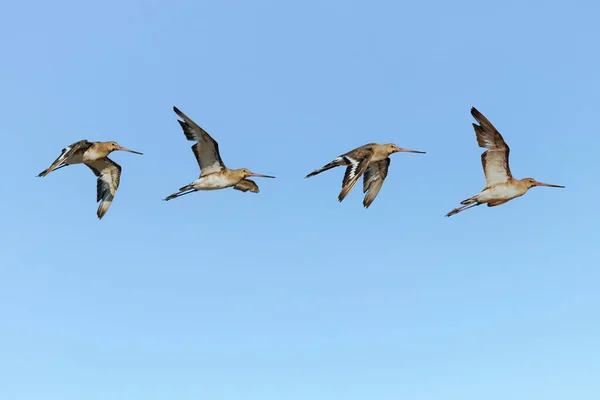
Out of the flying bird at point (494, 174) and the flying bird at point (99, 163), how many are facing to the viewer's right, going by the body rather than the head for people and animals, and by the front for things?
2

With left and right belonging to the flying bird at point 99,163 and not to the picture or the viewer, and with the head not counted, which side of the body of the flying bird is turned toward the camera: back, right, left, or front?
right

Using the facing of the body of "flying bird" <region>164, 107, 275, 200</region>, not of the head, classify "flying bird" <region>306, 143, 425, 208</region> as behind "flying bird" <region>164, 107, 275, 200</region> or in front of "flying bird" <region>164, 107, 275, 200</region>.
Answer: in front

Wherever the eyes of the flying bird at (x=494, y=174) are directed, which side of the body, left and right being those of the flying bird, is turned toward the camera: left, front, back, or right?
right

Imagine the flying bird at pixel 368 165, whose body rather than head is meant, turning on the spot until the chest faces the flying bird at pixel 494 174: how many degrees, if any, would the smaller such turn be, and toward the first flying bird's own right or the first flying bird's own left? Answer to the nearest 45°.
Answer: approximately 45° to the first flying bird's own right

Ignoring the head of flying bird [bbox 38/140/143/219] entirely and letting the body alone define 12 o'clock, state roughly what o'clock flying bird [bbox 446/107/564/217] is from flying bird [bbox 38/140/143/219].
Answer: flying bird [bbox 446/107/564/217] is roughly at 1 o'clock from flying bird [bbox 38/140/143/219].

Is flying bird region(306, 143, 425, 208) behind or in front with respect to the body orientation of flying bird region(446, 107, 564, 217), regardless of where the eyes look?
behind

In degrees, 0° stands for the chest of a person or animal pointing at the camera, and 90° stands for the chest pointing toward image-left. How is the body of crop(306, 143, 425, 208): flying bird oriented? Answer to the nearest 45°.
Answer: approximately 270°

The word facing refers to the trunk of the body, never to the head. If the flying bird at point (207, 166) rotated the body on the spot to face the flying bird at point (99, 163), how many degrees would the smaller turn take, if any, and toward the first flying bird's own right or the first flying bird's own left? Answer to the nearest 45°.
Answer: approximately 135° to the first flying bird's own left

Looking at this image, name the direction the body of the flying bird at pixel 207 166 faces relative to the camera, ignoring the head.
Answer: to the viewer's right
